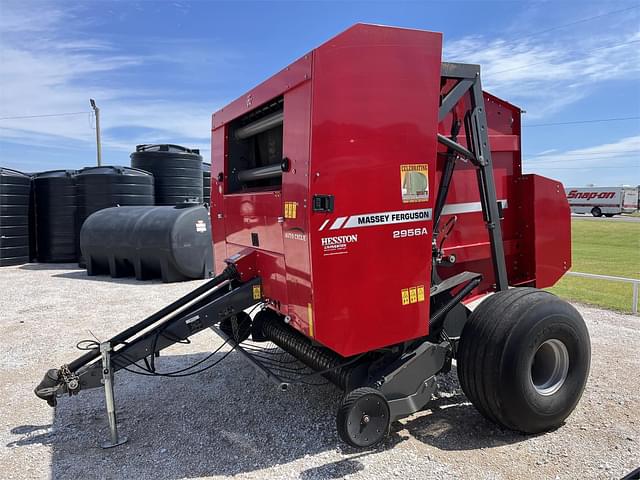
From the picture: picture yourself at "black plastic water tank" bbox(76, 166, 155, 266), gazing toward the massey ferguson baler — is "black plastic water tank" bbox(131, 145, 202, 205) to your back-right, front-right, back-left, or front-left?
back-left

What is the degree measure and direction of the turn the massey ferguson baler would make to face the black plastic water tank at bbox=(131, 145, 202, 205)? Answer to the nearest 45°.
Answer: approximately 135° to its right

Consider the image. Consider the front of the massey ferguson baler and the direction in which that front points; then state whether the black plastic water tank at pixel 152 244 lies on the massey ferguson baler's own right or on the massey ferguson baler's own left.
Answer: on the massey ferguson baler's own right

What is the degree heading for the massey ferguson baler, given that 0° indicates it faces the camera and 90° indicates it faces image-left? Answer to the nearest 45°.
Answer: approximately 45°

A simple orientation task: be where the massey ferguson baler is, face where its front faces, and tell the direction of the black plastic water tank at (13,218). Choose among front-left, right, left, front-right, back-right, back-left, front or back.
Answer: right

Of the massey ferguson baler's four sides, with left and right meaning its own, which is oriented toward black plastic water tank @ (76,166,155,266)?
right

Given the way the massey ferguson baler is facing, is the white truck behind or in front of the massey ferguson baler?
behind
